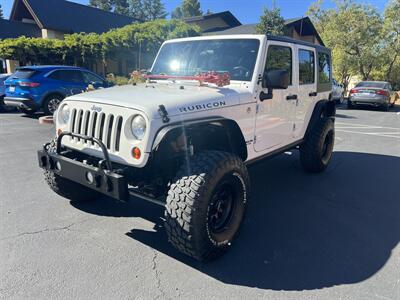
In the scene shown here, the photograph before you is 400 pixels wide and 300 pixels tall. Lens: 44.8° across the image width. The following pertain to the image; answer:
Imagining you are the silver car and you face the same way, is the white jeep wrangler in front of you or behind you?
behind

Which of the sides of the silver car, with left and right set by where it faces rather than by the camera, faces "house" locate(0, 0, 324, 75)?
left

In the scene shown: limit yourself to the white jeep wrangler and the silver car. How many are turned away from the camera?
1

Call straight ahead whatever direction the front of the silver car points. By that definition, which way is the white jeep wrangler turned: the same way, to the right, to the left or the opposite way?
the opposite way

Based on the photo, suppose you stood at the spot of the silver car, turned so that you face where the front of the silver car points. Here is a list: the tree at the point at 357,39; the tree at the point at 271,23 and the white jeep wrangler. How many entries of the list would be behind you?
1

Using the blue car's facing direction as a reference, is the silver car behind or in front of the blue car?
in front

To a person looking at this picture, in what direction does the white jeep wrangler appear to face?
facing the viewer and to the left of the viewer

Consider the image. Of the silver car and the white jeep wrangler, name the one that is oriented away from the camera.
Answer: the silver car

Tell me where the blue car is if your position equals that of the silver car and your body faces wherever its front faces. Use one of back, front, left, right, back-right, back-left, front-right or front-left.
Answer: back-left

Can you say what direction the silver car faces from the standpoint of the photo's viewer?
facing away from the viewer
